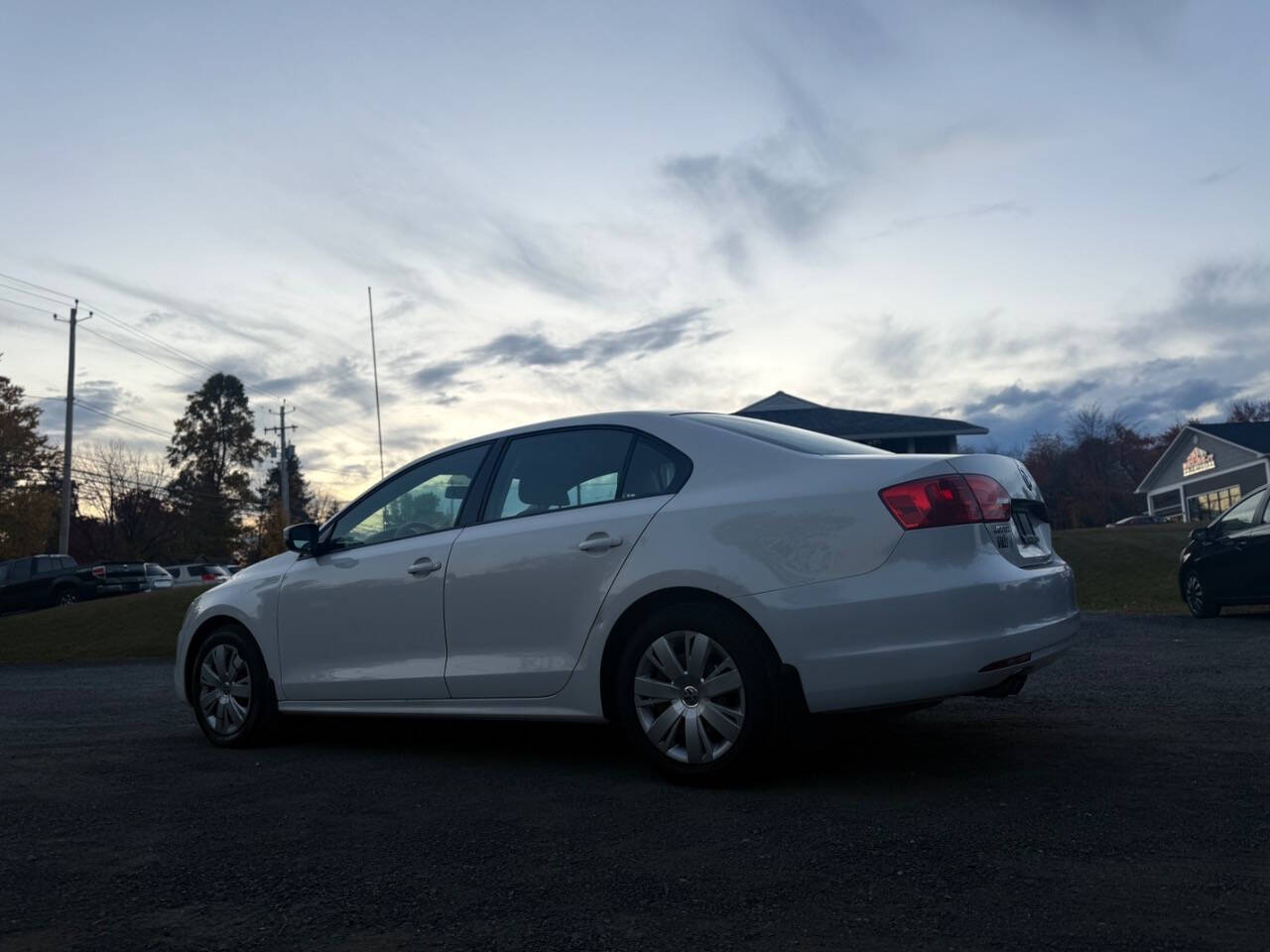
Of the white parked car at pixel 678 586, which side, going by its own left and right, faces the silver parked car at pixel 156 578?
front

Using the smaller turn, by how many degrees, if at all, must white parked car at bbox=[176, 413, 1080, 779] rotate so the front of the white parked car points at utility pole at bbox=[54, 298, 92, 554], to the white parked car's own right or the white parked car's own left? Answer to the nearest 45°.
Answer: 0° — it already faces it

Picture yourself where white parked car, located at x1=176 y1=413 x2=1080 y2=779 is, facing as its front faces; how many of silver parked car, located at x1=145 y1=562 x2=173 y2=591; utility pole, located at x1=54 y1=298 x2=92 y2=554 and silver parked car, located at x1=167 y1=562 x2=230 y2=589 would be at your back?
0

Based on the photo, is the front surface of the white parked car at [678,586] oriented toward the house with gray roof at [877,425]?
no

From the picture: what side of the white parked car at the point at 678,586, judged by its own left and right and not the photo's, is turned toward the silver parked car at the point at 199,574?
front

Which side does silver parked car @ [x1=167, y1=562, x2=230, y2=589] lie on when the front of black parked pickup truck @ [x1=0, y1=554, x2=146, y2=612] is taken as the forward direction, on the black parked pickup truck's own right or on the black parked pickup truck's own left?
on the black parked pickup truck's own right

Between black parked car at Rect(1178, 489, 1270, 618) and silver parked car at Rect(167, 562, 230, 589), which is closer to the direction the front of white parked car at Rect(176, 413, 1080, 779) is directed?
the silver parked car

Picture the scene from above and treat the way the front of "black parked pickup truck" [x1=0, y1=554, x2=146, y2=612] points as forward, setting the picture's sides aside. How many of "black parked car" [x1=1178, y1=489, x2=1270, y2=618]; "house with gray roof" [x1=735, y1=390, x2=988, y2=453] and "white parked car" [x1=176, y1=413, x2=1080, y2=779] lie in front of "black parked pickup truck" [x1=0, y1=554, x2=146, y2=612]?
0

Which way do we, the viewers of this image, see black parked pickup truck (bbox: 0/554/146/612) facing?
facing away from the viewer and to the left of the viewer

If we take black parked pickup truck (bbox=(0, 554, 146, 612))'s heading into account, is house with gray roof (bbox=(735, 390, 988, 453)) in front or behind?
behind

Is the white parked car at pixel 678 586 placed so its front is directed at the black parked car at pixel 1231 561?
no

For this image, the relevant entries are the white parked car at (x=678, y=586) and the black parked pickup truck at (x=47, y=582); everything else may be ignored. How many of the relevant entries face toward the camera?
0

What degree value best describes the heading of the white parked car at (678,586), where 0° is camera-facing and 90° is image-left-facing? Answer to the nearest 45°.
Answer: approximately 135°

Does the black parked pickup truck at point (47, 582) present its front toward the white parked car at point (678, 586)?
no
